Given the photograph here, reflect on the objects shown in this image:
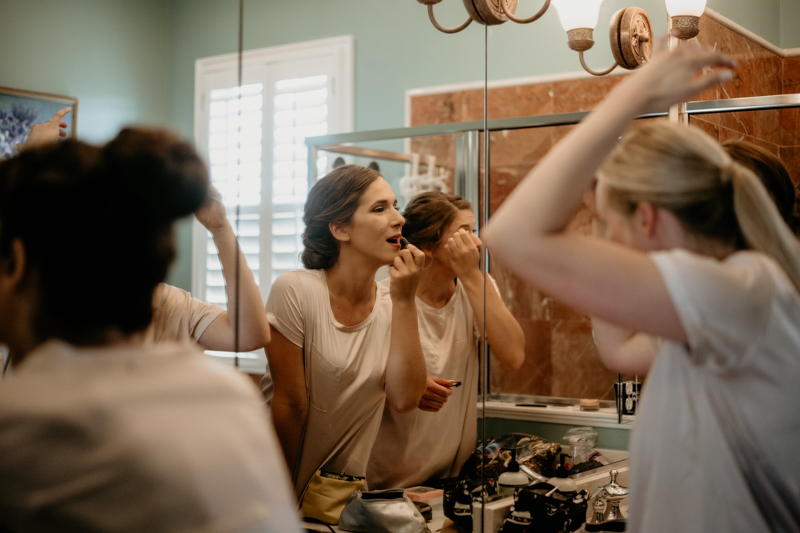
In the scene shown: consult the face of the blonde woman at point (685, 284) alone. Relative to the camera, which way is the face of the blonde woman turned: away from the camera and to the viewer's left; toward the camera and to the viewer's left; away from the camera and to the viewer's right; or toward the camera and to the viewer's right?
away from the camera and to the viewer's left

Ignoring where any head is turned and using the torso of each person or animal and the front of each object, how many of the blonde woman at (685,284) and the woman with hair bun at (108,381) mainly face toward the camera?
0

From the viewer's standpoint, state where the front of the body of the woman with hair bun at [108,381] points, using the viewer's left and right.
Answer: facing away from the viewer and to the left of the viewer

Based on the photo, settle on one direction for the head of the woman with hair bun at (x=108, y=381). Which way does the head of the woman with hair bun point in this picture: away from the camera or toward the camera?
away from the camera
